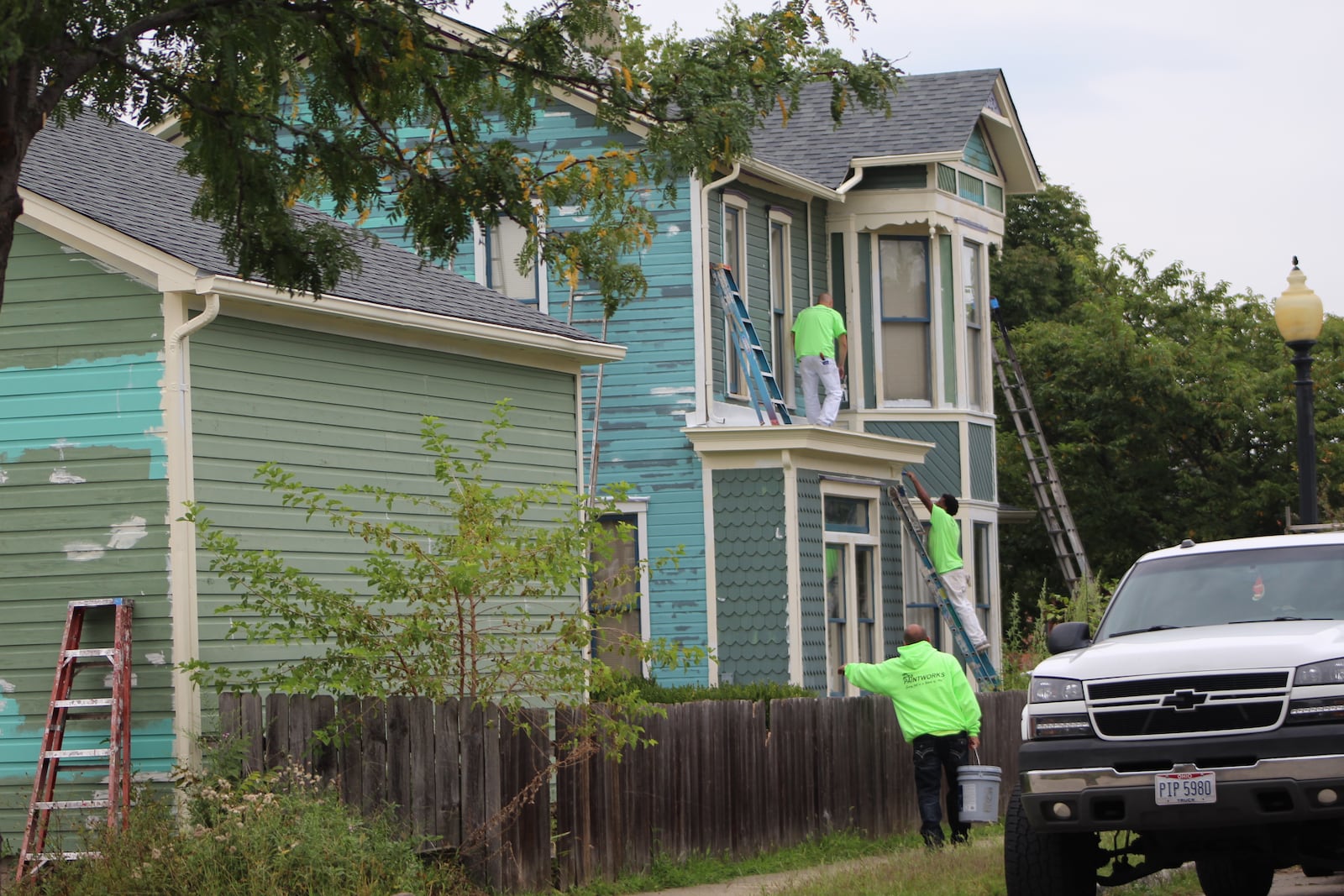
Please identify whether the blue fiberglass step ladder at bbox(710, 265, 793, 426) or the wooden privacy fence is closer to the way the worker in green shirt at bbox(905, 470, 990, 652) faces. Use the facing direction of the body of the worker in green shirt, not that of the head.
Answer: the blue fiberglass step ladder

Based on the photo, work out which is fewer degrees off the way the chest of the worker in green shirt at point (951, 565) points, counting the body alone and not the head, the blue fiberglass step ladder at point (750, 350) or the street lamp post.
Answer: the blue fiberglass step ladder

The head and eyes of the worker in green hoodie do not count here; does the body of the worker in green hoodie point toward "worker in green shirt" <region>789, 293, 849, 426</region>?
yes

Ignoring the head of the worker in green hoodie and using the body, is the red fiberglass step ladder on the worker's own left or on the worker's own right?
on the worker's own left

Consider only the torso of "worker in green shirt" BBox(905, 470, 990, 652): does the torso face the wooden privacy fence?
no

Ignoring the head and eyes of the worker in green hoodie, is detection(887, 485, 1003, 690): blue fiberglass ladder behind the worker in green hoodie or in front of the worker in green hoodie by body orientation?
in front

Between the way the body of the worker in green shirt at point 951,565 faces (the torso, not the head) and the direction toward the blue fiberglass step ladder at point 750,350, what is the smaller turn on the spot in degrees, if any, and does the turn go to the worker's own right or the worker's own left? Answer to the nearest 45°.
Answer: approximately 45° to the worker's own left

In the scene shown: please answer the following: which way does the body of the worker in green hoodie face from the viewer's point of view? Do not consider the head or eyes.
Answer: away from the camera

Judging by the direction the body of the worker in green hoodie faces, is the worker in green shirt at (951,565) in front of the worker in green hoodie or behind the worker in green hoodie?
in front
